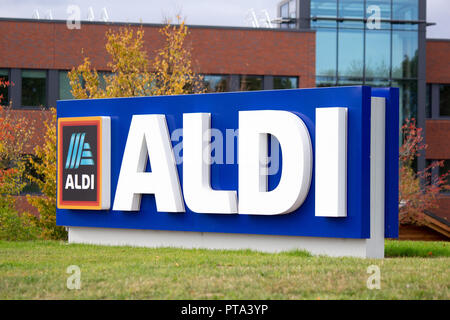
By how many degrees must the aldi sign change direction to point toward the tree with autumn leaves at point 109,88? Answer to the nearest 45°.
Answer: approximately 90° to its right

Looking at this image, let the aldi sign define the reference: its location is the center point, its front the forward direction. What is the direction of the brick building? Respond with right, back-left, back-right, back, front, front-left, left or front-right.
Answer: back-right

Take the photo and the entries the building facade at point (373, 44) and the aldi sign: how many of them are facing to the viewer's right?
0

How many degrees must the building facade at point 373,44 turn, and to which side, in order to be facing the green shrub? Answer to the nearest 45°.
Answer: approximately 45° to its right

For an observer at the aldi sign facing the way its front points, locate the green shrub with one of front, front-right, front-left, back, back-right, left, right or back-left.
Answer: right

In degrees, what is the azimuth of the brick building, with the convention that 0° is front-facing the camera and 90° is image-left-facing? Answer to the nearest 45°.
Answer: approximately 0°

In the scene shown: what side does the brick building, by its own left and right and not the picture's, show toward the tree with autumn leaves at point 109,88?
front

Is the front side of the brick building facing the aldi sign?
yes

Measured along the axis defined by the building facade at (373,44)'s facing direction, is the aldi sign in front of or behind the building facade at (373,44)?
in front

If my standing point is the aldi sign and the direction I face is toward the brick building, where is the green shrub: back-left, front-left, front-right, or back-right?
front-left

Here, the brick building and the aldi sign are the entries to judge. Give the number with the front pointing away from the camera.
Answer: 0

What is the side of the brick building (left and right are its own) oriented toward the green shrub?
front

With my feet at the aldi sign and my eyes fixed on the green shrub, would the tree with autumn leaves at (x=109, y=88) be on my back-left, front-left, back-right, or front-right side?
front-right

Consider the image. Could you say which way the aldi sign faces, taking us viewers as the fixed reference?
facing the viewer and to the left of the viewer
